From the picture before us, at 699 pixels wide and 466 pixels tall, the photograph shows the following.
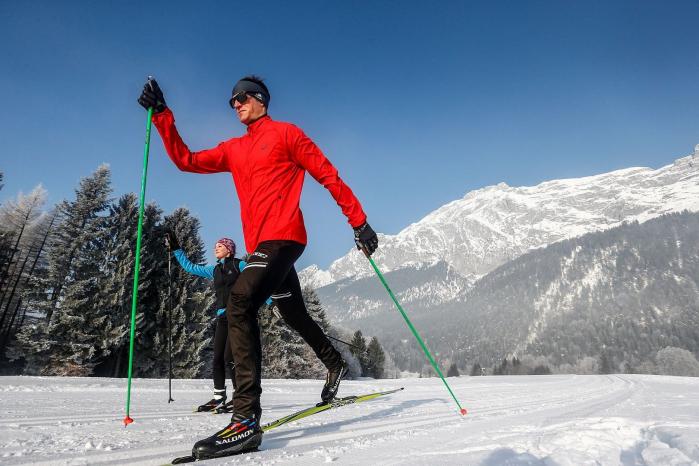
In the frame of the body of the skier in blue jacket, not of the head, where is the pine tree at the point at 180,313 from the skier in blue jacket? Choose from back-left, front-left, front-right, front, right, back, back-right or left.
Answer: back-right

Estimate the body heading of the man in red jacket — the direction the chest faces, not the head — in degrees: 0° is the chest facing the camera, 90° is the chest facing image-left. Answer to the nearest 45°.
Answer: approximately 45°

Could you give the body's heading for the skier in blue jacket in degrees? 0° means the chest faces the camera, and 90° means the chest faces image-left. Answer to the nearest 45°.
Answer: approximately 45°
